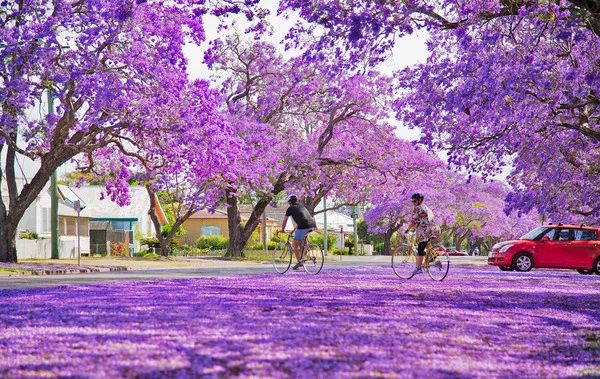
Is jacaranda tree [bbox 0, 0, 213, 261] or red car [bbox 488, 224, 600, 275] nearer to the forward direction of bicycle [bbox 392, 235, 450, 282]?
the jacaranda tree

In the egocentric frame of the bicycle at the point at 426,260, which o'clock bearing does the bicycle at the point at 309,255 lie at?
the bicycle at the point at 309,255 is roughly at 1 o'clock from the bicycle at the point at 426,260.

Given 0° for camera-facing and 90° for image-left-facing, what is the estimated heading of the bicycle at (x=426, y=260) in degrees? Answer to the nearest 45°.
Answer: approximately 90°

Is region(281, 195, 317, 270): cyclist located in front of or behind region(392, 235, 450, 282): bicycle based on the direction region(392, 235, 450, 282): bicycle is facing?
in front

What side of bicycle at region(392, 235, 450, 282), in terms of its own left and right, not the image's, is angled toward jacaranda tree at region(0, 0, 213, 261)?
front
